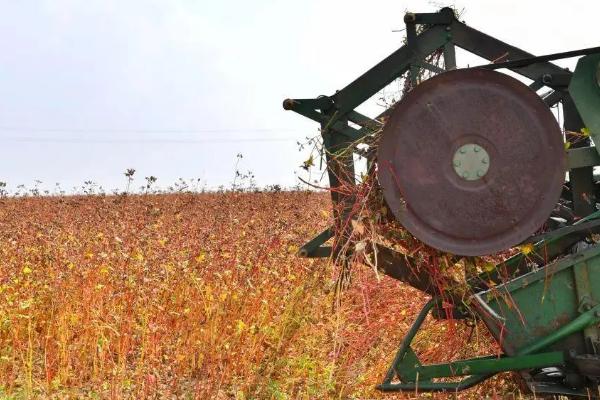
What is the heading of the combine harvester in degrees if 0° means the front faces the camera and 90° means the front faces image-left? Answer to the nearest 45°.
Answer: approximately 90°
